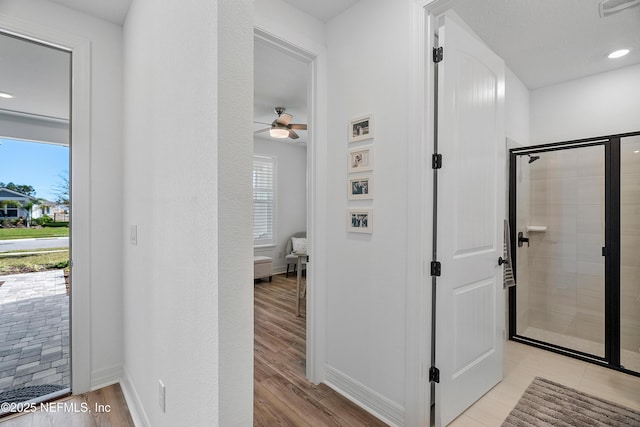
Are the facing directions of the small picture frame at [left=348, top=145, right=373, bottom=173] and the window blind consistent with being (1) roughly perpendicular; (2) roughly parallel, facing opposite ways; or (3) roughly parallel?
roughly perpendicular

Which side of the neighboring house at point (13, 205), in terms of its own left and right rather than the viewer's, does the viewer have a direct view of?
front

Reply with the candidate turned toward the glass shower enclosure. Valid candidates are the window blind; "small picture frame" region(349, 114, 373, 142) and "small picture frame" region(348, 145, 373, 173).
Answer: the window blind

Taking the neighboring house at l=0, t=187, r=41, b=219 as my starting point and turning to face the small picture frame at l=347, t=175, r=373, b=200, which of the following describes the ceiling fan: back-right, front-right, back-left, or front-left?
front-left

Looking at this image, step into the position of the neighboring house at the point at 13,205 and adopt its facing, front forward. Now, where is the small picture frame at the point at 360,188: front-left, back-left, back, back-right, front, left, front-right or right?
front-left

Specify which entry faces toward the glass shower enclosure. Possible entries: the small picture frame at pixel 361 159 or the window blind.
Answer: the window blind

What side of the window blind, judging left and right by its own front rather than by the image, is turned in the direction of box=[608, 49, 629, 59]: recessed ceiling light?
front

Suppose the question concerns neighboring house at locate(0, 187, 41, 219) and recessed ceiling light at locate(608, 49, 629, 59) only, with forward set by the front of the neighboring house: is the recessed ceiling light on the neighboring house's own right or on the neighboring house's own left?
on the neighboring house's own left

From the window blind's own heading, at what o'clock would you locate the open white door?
The open white door is roughly at 1 o'clock from the window blind.

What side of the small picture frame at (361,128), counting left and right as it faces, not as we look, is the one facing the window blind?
right

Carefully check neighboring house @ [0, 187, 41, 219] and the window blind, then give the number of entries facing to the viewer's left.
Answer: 0

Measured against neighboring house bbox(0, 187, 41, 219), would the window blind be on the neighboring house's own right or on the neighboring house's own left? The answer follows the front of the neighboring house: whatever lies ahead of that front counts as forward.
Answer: on the neighboring house's own left
